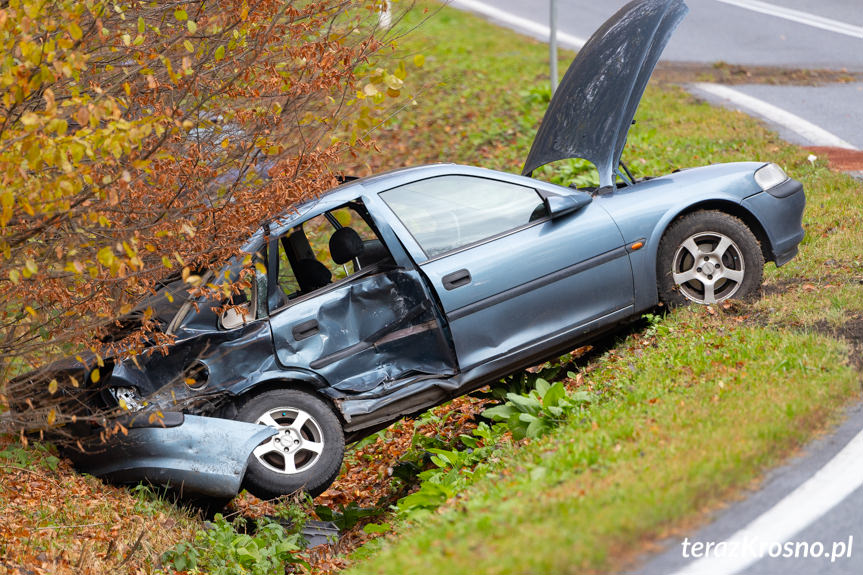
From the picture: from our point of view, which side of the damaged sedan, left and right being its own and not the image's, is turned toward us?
right
